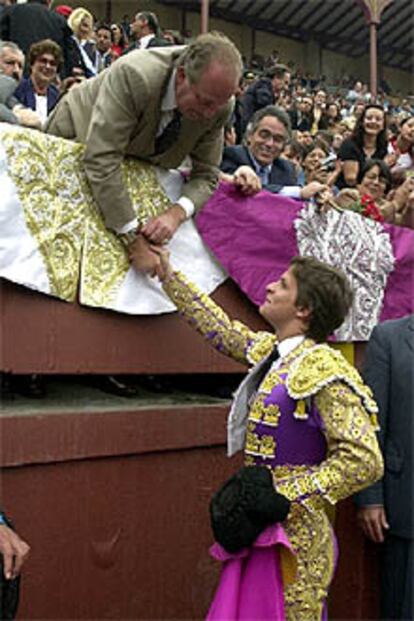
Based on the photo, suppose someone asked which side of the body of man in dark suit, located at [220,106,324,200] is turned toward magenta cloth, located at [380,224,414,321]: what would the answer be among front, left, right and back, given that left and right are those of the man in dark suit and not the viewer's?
left

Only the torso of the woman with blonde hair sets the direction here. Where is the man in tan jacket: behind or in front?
in front

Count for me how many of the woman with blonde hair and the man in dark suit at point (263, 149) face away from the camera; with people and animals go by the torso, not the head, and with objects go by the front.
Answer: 0

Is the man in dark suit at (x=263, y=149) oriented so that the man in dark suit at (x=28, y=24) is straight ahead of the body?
no

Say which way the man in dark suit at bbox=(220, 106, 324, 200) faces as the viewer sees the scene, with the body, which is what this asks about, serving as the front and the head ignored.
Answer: toward the camera

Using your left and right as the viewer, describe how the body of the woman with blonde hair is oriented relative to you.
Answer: facing the viewer and to the right of the viewer

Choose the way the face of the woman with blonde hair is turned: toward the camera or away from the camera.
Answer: toward the camera

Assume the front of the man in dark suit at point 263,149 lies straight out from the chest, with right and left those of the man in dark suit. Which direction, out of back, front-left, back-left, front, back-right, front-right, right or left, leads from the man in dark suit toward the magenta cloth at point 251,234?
front

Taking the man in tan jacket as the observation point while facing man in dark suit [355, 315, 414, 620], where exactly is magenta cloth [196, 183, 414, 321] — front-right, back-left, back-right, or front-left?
front-left

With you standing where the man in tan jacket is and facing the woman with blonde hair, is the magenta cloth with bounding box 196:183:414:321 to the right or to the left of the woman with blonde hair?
right

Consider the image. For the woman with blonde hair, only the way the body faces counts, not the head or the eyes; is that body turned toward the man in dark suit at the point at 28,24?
no
